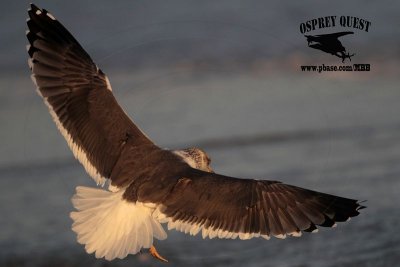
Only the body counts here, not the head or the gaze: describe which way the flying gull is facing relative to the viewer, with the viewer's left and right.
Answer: facing away from the viewer and to the right of the viewer
